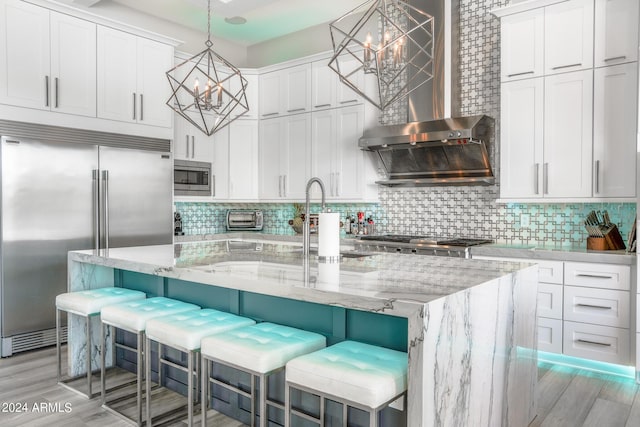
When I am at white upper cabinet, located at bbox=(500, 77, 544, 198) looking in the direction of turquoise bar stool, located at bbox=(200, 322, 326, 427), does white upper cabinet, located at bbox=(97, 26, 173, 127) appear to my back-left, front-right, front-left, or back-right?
front-right

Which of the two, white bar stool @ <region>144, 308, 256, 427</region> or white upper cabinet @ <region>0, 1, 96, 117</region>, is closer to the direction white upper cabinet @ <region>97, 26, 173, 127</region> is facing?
the white bar stool

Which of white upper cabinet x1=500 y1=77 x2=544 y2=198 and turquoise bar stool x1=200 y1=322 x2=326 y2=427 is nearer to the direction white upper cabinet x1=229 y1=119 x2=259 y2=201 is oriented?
the turquoise bar stool

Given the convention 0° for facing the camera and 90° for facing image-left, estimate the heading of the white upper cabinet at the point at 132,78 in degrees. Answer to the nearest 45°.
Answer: approximately 315°

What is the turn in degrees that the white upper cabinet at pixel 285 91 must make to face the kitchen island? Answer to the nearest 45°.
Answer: approximately 45° to its left

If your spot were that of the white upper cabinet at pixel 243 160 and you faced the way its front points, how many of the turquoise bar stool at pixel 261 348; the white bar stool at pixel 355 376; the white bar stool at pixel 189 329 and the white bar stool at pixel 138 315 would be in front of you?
4

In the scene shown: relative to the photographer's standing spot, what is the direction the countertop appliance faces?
facing the viewer

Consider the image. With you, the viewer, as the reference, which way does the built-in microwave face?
facing the viewer and to the right of the viewer

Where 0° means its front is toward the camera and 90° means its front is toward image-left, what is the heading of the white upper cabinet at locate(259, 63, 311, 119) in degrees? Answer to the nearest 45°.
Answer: approximately 45°

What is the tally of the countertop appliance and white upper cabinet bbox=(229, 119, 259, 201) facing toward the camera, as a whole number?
2

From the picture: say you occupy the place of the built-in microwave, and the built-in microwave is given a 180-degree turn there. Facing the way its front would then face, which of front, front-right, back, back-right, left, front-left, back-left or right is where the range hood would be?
back

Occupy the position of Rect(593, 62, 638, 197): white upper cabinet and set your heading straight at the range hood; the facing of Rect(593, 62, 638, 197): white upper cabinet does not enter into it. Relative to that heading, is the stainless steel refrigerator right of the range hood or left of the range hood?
left

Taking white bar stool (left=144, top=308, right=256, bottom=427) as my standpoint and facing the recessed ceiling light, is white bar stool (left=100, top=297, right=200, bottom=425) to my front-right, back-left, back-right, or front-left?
front-left

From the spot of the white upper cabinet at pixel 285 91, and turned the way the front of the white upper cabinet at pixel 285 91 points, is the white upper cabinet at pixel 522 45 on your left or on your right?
on your left

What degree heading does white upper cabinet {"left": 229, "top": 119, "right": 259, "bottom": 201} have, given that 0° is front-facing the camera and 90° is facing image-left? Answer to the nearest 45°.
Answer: approximately 0°

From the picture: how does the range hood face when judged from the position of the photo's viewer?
facing the viewer and to the left of the viewer
